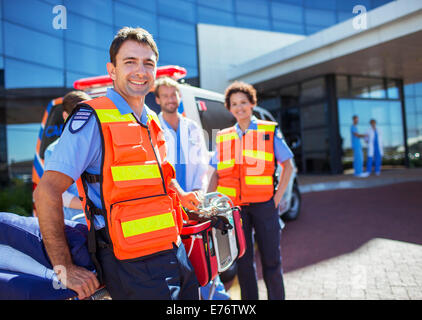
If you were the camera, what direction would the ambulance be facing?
facing away from the viewer and to the right of the viewer

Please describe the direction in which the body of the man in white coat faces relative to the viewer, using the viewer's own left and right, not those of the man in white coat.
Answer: facing the viewer

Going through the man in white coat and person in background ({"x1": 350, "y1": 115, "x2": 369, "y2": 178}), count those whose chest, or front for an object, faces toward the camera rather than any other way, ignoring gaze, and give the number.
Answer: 1

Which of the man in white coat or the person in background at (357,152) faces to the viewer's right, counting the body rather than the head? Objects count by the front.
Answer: the person in background

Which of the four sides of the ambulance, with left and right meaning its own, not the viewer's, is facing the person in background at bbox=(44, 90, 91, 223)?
back

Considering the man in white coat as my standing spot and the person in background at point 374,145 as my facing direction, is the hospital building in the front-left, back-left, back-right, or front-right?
front-left

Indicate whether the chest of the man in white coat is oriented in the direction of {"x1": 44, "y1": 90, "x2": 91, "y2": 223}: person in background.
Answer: no

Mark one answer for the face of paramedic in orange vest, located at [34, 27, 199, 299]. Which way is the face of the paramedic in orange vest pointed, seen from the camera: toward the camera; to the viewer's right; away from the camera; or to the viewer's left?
toward the camera

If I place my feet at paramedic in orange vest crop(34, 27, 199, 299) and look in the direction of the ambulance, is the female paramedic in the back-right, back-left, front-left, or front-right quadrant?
front-right

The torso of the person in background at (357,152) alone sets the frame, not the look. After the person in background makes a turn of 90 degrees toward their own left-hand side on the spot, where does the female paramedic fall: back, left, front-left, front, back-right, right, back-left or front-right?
back

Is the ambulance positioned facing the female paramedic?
no

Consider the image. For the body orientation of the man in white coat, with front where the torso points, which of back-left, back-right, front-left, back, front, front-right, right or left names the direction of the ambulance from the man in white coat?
back

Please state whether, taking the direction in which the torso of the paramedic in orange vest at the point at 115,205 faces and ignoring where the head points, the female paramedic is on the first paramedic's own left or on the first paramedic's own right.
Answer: on the first paramedic's own left

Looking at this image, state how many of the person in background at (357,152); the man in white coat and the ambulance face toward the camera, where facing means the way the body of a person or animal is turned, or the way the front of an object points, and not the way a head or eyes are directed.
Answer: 1

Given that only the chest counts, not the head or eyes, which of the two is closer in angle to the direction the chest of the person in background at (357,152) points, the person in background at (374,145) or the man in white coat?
the person in background

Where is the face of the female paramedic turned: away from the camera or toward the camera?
toward the camera

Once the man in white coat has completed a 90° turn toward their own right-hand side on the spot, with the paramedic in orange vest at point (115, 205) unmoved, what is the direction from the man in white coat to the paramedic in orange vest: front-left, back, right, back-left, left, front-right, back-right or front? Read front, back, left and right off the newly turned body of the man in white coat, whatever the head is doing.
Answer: left

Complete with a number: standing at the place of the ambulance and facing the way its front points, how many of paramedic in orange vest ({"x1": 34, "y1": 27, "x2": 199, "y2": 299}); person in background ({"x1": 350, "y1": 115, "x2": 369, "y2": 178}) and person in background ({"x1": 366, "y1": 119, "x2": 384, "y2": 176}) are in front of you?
2

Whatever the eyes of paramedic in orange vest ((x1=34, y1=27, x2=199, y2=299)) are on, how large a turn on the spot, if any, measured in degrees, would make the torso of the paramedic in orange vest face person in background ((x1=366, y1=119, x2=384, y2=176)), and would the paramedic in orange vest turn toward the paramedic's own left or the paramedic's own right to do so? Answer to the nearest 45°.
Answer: approximately 90° to the paramedic's own left

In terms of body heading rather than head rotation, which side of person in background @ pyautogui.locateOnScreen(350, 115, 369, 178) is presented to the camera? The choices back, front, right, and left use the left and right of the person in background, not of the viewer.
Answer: right
